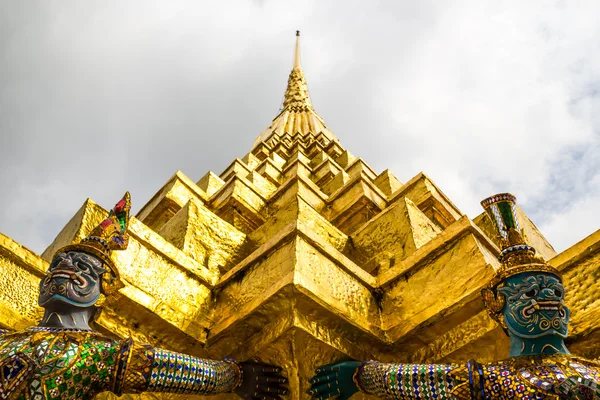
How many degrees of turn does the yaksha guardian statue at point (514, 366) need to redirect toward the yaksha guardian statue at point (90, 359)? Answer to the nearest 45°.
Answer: approximately 135° to its right

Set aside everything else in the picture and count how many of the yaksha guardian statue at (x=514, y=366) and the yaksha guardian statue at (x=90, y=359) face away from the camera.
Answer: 0

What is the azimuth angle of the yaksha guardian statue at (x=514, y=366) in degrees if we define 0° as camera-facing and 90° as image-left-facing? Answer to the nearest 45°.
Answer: approximately 315°

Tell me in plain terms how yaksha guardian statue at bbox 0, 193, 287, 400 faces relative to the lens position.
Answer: facing the viewer and to the left of the viewer

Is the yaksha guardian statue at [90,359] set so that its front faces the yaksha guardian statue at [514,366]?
no
